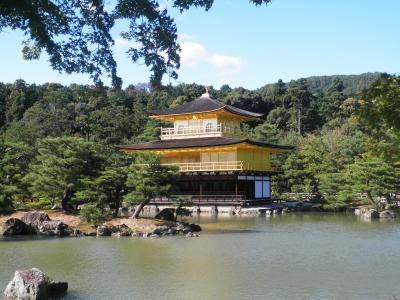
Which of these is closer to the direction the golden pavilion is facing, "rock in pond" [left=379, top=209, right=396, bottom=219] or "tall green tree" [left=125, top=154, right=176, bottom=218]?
the tall green tree

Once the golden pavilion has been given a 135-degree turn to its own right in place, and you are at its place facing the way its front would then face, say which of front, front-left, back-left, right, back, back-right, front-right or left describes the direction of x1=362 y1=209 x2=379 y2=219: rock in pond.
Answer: back-right

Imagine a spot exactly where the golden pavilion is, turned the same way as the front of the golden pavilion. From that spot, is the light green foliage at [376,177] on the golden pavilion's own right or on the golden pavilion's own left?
on the golden pavilion's own left

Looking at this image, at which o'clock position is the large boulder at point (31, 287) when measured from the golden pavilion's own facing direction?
The large boulder is roughly at 11 o'clock from the golden pavilion.

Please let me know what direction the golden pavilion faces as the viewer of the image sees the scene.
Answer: facing the viewer and to the left of the viewer

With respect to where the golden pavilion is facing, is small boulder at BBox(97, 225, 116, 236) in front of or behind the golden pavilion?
in front

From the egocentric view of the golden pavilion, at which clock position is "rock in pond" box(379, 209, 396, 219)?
The rock in pond is roughly at 9 o'clock from the golden pavilion.

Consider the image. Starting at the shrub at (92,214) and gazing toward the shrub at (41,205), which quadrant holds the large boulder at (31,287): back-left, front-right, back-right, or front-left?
back-left
